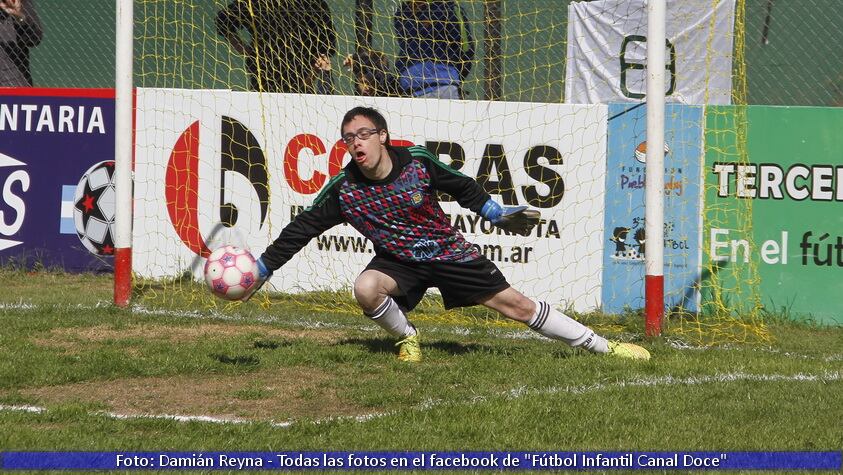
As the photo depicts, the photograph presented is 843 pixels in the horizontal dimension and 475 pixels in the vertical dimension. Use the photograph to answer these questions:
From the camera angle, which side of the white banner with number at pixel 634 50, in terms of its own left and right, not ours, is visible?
front

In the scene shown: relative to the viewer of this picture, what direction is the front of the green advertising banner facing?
facing the viewer

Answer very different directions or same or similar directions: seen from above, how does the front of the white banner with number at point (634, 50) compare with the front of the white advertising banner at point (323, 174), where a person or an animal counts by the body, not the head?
same or similar directions

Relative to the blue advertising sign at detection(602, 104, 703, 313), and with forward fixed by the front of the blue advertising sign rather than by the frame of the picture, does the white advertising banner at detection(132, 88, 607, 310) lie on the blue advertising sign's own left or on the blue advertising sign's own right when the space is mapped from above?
on the blue advertising sign's own right

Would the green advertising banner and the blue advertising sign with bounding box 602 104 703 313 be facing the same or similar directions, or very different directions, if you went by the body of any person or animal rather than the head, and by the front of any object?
same or similar directions

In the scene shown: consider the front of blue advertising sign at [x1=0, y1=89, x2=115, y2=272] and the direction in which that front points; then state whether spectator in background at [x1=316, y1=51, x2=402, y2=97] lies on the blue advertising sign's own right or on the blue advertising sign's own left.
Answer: on the blue advertising sign's own left

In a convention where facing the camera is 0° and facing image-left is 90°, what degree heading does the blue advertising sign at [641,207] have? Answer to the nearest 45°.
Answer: approximately 0°

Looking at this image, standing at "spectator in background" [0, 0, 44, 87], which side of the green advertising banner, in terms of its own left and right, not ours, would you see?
right

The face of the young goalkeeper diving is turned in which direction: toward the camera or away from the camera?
toward the camera

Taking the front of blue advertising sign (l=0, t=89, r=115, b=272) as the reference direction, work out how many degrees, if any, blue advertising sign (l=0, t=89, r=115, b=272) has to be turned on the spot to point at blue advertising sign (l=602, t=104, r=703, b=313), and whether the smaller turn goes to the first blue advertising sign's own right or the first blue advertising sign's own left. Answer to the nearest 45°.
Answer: approximately 45° to the first blue advertising sign's own left

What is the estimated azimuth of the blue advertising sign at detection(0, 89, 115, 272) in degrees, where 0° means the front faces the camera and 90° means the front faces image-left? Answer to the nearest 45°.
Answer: approximately 0°

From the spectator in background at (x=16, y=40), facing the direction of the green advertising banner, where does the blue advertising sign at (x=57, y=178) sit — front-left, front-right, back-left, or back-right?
front-right
